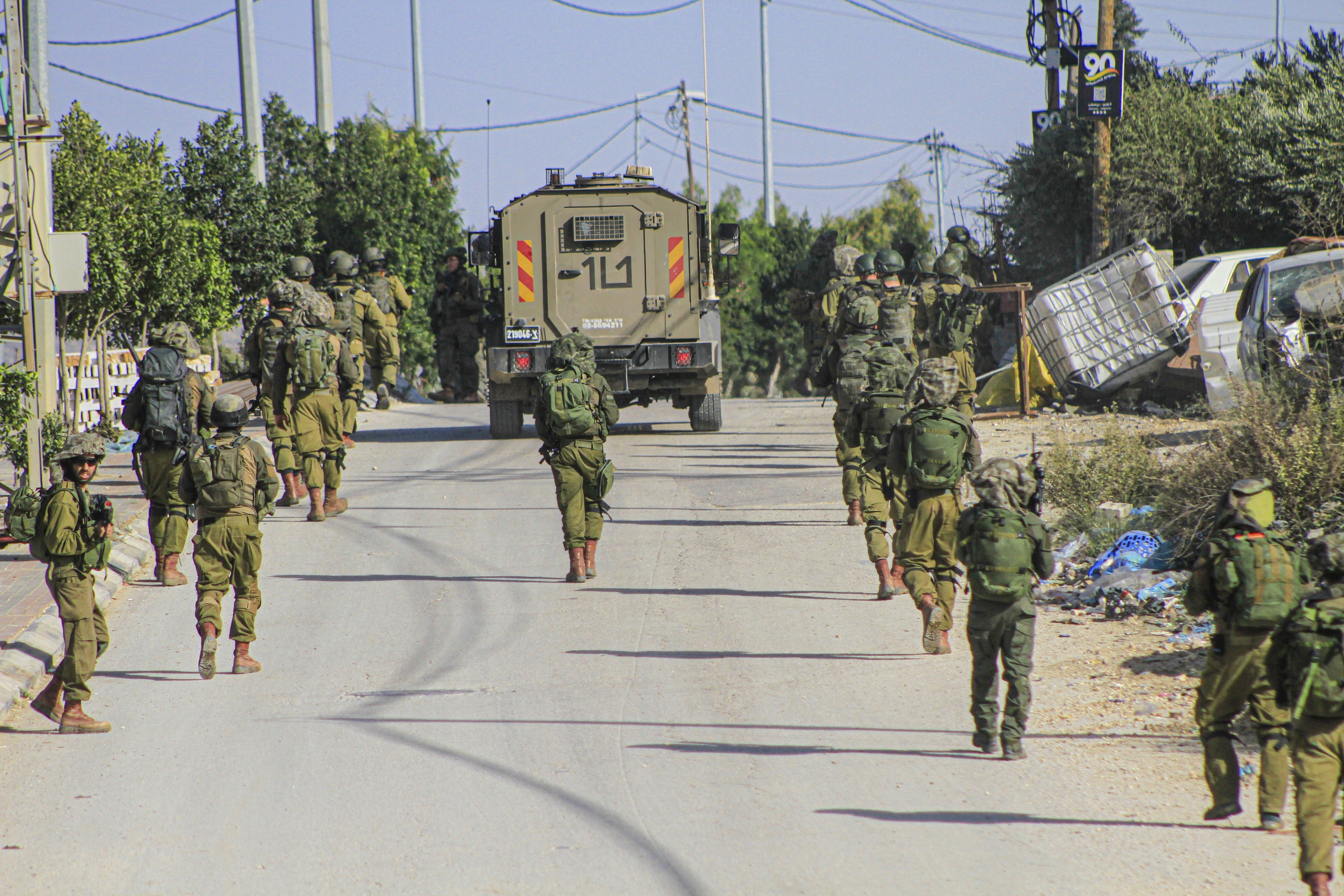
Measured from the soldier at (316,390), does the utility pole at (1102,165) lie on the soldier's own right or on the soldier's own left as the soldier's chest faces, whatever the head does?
on the soldier's own right

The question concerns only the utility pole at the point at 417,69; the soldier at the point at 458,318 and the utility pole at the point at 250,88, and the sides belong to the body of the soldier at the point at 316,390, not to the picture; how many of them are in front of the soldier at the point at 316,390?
3

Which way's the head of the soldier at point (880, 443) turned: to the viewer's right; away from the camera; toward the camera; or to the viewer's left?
away from the camera

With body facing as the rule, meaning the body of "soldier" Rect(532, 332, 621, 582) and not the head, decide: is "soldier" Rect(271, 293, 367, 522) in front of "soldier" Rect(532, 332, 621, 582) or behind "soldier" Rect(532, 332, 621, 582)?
in front

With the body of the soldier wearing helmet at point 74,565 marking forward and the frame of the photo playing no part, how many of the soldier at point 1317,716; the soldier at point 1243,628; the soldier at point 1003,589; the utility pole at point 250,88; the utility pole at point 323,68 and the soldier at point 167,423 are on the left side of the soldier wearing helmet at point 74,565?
3

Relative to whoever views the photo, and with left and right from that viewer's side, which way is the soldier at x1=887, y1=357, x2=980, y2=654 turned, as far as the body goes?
facing away from the viewer

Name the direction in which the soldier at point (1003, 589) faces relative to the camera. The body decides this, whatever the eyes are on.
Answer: away from the camera

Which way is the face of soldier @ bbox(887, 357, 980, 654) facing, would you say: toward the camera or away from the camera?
away from the camera

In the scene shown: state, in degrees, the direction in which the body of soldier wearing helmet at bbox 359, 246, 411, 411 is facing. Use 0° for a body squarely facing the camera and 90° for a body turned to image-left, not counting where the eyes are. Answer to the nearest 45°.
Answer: approximately 180°

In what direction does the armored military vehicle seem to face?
away from the camera

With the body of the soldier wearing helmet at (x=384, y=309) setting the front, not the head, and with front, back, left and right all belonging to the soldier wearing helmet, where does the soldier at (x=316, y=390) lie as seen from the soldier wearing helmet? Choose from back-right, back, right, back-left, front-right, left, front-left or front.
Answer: back
